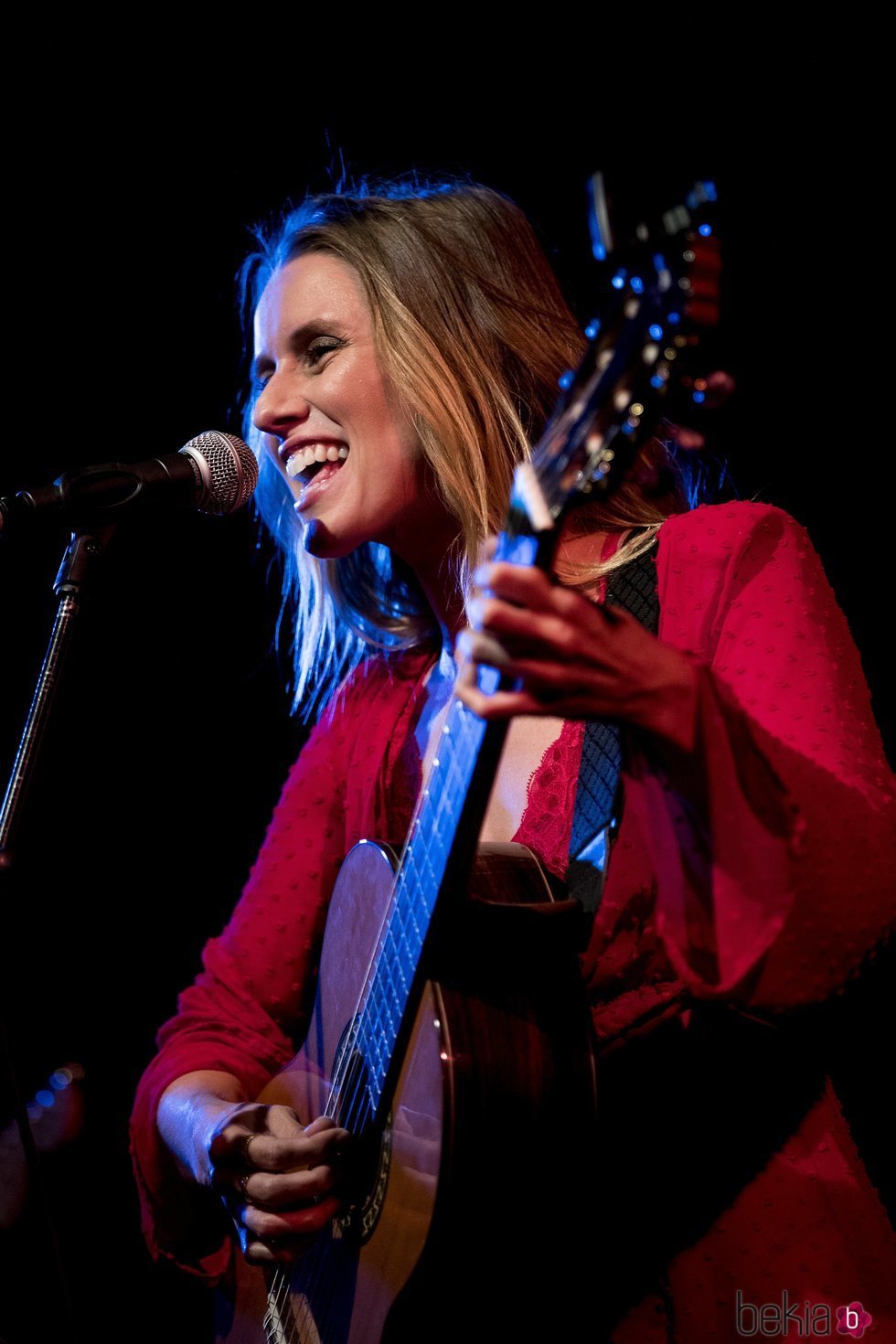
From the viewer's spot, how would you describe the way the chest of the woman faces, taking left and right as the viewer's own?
facing the viewer and to the left of the viewer

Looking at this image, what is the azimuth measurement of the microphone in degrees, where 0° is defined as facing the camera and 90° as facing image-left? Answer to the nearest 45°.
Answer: approximately 270°

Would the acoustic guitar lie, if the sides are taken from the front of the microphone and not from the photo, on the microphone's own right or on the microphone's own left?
on the microphone's own right
